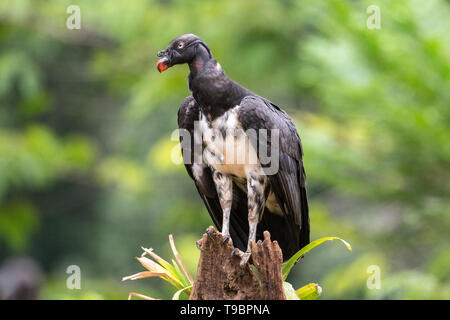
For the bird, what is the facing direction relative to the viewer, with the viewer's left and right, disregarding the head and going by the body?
facing the viewer and to the left of the viewer
